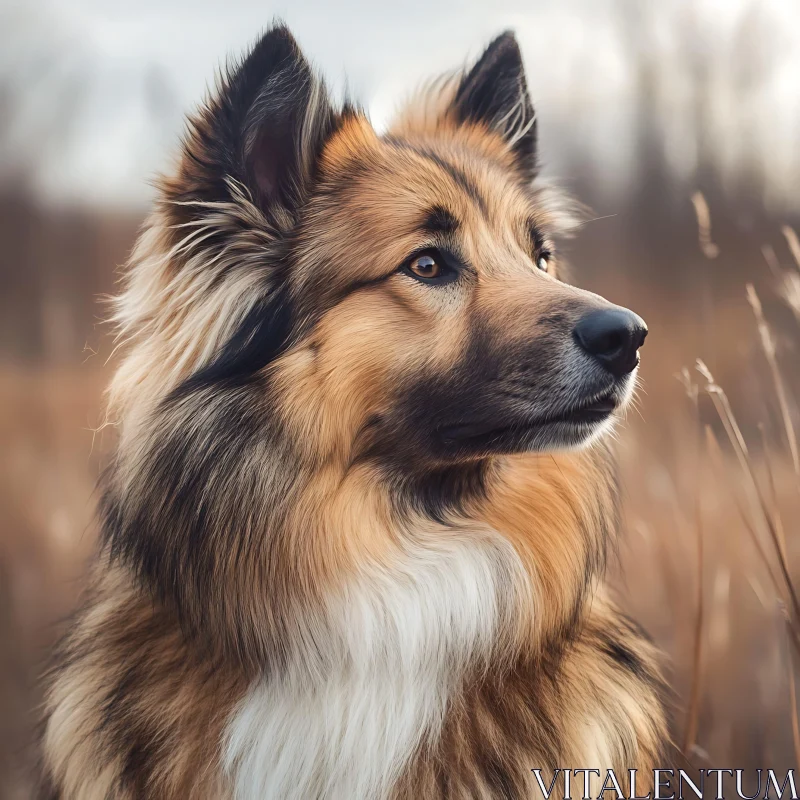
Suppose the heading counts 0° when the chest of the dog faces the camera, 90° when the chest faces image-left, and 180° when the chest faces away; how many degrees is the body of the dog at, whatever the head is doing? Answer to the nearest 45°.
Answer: approximately 315°
